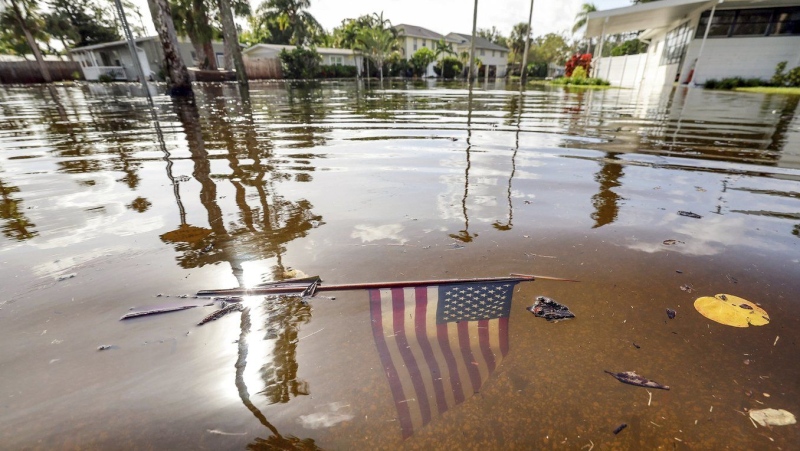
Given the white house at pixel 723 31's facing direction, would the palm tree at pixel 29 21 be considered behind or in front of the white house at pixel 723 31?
in front

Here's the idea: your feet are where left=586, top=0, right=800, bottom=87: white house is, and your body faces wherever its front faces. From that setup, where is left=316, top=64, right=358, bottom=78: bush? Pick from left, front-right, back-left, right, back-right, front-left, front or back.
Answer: front-right

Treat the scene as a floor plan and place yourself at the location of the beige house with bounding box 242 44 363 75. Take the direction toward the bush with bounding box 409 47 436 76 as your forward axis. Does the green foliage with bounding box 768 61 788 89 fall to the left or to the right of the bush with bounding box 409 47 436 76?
right

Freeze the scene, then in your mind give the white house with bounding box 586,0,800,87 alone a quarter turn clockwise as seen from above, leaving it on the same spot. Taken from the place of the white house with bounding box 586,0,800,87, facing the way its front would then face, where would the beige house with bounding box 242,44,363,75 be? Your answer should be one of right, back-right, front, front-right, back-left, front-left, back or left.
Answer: front-left

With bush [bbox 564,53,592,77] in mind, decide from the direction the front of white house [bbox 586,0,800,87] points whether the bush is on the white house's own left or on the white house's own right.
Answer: on the white house's own right

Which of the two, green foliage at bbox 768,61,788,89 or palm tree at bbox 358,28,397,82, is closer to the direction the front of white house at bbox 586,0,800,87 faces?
the palm tree

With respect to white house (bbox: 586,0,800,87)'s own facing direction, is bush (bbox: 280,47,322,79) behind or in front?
in front

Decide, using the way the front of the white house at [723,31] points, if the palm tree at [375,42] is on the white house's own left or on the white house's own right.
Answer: on the white house's own right

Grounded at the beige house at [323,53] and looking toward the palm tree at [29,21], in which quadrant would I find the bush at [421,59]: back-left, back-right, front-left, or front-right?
back-left

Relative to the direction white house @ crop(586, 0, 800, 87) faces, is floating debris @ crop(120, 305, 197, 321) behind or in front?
in front

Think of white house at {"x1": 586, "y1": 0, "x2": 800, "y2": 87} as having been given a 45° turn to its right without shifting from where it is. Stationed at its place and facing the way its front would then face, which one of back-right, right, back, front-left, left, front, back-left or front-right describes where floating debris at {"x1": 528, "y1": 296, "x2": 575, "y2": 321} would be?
left

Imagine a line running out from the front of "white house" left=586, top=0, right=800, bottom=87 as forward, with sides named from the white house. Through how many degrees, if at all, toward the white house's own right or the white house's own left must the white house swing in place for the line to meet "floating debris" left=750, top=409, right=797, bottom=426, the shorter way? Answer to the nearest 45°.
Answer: approximately 45° to the white house's own left

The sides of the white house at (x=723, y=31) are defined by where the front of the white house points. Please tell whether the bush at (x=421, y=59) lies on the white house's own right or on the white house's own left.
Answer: on the white house's own right
